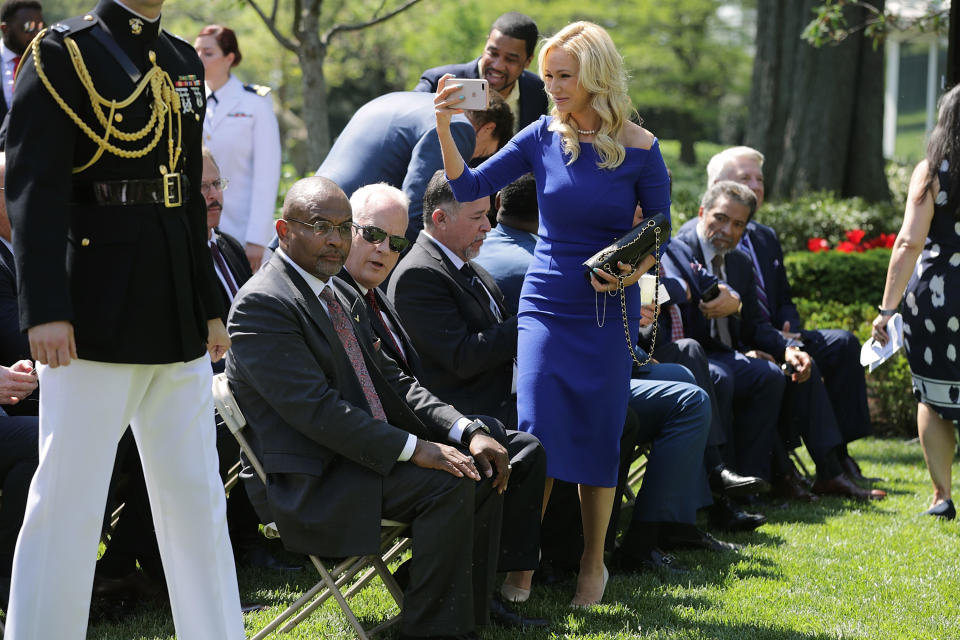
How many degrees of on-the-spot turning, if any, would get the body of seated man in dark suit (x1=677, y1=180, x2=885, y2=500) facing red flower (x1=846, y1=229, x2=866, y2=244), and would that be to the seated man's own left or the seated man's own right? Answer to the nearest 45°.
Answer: approximately 135° to the seated man's own left

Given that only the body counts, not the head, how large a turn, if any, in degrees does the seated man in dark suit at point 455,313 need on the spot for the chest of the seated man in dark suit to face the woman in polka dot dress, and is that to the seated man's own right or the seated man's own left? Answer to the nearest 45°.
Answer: approximately 90° to the seated man's own left

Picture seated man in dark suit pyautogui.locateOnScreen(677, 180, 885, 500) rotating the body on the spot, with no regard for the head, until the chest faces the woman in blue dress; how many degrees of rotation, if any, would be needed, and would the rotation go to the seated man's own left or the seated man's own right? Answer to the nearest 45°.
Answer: approximately 45° to the seated man's own right

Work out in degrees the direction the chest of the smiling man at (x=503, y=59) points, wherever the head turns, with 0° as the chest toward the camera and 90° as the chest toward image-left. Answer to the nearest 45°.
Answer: approximately 45°

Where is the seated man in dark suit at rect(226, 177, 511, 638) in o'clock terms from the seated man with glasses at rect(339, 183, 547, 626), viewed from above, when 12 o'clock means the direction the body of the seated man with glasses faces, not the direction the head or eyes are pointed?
The seated man in dark suit is roughly at 2 o'clock from the seated man with glasses.

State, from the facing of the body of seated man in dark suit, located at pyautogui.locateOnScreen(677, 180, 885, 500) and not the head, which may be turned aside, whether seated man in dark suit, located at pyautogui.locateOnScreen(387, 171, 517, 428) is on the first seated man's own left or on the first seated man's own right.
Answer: on the first seated man's own right

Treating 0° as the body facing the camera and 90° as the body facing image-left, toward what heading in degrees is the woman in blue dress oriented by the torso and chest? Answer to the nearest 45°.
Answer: approximately 45°
